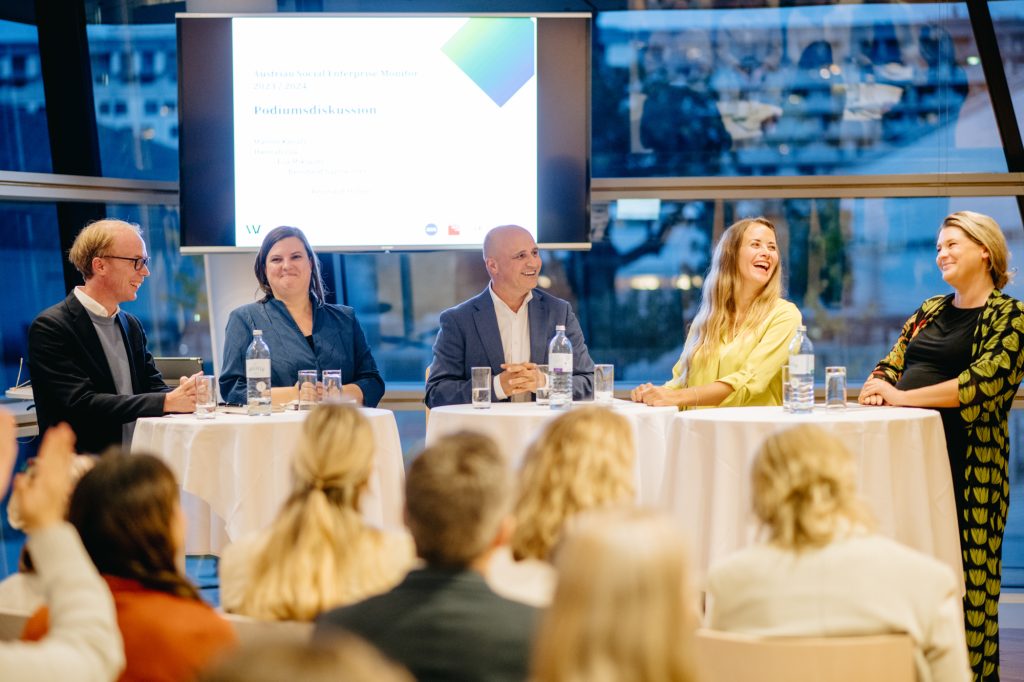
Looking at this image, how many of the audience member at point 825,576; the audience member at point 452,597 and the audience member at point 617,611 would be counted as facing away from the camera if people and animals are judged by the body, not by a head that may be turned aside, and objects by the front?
3

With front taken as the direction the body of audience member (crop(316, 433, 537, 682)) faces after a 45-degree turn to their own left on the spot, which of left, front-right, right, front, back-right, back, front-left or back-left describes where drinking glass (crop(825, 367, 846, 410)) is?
right

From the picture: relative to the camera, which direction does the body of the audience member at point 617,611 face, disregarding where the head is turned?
away from the camera

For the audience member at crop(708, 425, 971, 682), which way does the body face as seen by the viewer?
away from the camera

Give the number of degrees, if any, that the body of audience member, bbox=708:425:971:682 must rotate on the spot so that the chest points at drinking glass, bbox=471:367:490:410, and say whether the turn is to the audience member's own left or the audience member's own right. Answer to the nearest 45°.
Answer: approximately 45° to the audience member's own left

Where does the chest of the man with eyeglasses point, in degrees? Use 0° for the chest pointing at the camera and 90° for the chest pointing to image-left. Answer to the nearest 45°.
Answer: approximately 315°

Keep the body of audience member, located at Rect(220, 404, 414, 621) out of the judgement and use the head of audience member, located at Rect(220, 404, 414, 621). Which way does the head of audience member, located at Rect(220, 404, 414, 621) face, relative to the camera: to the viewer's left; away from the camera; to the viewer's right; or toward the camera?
away from the camera

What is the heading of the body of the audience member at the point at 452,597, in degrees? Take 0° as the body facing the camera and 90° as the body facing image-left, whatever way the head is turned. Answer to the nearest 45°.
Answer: approximately 180°

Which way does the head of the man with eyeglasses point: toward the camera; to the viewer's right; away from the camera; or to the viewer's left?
to the viewer's right

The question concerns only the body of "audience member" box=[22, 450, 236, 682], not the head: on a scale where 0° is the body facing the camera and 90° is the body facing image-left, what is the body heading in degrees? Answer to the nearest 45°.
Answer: approximately 225°

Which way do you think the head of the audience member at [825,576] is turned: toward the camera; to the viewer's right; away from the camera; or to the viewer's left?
away from the camera

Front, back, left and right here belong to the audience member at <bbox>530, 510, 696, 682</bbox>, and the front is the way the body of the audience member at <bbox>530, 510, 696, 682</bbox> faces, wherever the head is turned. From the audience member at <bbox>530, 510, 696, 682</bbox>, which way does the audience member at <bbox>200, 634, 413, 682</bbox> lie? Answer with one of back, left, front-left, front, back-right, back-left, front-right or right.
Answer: back-left

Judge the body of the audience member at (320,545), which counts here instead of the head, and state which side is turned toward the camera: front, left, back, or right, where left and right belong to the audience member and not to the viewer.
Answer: back
